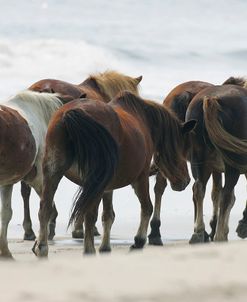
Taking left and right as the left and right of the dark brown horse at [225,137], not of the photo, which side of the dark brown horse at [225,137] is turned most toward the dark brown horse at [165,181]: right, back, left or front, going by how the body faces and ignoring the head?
left

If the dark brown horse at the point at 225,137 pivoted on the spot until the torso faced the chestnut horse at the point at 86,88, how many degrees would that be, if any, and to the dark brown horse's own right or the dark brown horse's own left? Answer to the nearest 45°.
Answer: approximately 90° to the dark brown horse's own left

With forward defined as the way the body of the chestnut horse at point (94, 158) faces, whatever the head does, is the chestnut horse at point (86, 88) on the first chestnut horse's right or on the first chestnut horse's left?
on the first chestnut horse's left

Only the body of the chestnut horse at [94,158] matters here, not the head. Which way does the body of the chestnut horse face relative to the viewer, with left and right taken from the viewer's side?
facing away from the viewer and to the right of the viewer

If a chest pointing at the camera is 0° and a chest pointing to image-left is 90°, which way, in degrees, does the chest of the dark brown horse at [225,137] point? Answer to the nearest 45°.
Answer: approximately 225°
